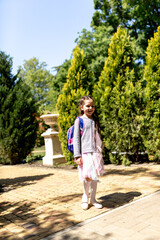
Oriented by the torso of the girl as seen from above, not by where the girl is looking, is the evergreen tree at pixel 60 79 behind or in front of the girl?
behind

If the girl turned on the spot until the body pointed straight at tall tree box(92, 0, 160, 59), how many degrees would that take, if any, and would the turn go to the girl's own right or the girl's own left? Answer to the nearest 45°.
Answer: approximately 135° to the girl's own left

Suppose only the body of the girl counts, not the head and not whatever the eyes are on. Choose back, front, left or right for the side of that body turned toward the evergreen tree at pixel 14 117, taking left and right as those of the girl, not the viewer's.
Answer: back

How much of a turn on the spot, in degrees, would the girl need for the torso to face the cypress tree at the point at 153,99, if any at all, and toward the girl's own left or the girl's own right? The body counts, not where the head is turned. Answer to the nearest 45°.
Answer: approximately 90° to the girl's own left

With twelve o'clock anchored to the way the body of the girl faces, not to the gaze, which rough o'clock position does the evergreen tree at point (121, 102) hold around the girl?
The evergreen tree is roughly at 8 o'clock from the girl.

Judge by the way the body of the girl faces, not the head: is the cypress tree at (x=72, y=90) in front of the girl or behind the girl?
behind

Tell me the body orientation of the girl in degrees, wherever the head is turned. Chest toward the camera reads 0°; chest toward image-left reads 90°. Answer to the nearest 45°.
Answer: approximately 315°
